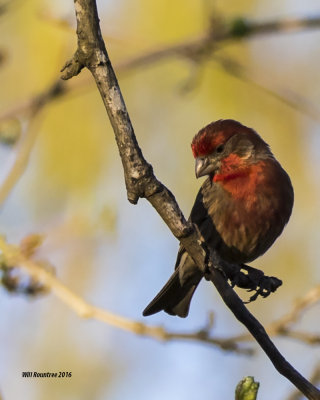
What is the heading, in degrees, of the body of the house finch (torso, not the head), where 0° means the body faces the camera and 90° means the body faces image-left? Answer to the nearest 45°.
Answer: approximately 315°
